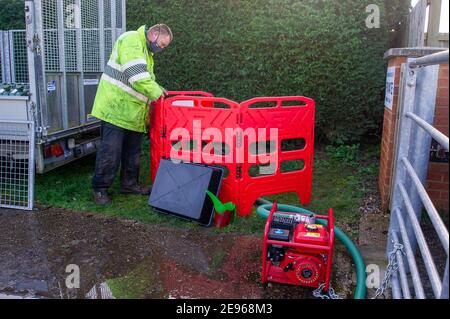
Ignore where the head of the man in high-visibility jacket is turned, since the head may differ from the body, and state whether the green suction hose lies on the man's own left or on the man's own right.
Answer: on the man's own right

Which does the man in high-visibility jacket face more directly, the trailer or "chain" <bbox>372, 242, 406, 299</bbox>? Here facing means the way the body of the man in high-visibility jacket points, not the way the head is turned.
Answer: the chain

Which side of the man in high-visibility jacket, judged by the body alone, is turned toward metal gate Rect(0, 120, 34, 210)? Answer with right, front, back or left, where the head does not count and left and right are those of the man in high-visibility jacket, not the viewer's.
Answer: back

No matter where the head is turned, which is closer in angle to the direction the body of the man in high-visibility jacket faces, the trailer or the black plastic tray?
the black plastic tray

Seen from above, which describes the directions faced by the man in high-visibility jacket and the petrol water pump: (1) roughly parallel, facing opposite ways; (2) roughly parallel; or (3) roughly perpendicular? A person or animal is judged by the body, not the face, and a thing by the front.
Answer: roughly perpendicular

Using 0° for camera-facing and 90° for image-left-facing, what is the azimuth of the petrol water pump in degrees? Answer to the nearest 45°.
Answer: approximately 0°

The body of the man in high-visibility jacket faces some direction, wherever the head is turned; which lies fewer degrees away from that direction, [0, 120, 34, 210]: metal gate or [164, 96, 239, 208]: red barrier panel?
the red barrier panel

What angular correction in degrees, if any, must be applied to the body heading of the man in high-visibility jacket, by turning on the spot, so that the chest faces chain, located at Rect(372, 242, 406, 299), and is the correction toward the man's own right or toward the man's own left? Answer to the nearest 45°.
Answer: approximately 45° to the man's own right

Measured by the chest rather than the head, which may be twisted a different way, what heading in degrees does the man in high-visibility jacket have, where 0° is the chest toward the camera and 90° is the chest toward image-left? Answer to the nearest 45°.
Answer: approximately 270°

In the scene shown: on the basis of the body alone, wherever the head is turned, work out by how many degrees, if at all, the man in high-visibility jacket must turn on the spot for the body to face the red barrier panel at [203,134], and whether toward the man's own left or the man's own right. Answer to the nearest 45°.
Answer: approximately 45° to the man's own right

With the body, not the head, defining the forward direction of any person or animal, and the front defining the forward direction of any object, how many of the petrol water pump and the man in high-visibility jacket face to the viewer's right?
1
